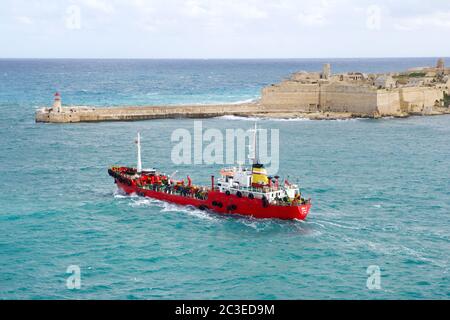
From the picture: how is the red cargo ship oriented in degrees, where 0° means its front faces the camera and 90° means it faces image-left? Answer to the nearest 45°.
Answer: approximately 135°
